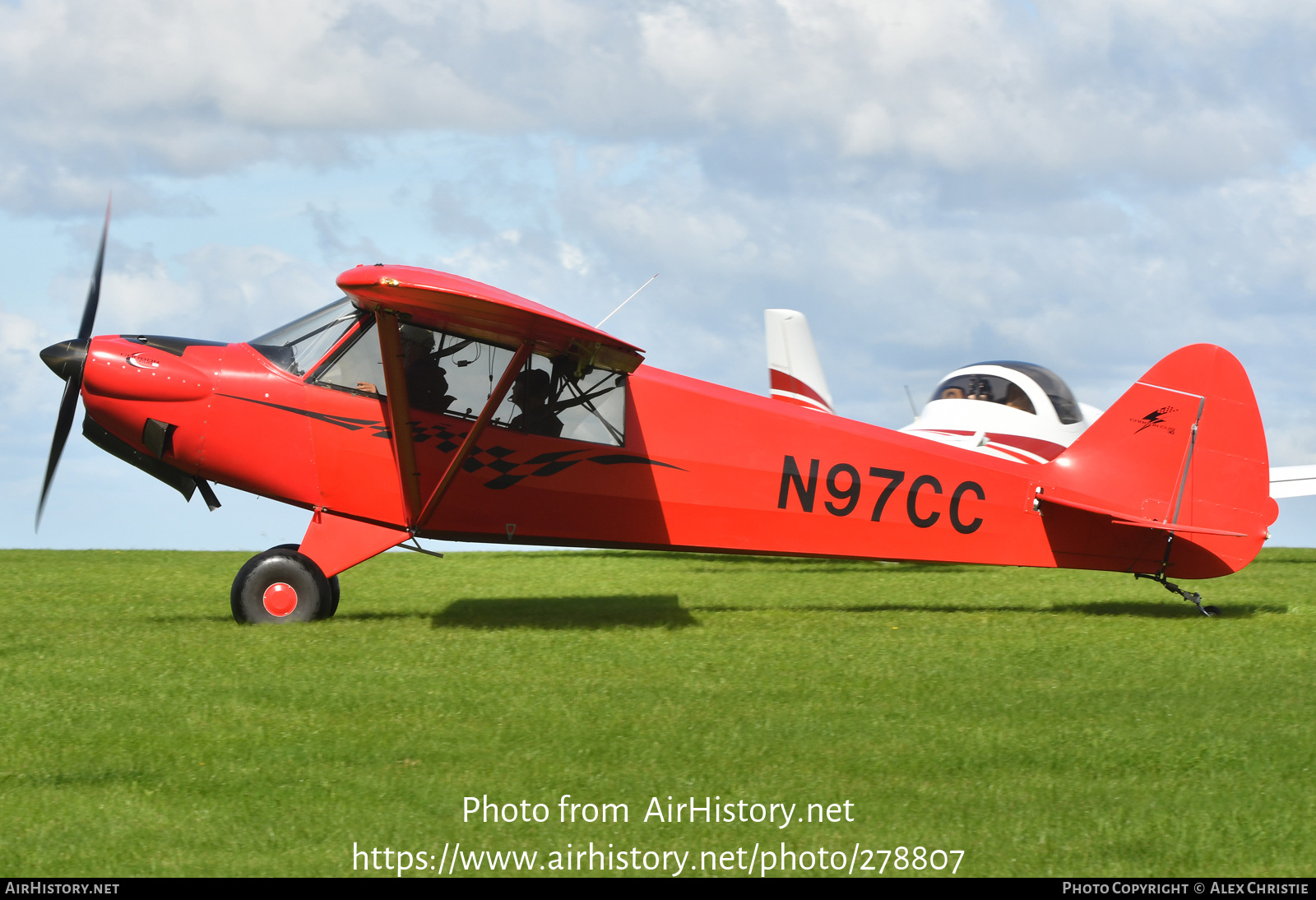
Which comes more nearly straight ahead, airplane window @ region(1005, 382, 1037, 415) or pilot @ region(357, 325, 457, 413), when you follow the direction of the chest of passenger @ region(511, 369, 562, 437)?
the pilot

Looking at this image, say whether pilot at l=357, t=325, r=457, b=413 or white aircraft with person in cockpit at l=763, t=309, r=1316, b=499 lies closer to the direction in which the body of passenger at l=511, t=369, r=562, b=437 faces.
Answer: the pilot

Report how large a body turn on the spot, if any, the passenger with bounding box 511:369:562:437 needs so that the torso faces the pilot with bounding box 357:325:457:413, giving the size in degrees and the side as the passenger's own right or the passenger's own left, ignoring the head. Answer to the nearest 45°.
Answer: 0° — they already face them

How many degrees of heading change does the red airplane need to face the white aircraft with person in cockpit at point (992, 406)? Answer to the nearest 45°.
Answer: approximately 135° to its right

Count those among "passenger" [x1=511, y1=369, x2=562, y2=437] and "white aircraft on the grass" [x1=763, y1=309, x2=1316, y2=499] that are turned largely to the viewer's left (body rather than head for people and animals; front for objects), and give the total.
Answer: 1

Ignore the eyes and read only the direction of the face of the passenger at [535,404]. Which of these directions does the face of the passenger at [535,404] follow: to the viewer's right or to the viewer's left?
to the viewer's left

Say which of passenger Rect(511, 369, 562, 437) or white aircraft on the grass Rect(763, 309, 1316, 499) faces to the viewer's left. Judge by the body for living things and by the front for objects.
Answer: the passenger

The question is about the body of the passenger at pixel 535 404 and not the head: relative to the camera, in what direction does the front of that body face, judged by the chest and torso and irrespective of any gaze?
to the viewer's left

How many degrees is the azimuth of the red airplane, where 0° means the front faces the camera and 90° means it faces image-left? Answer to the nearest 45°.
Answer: approximately 90°
